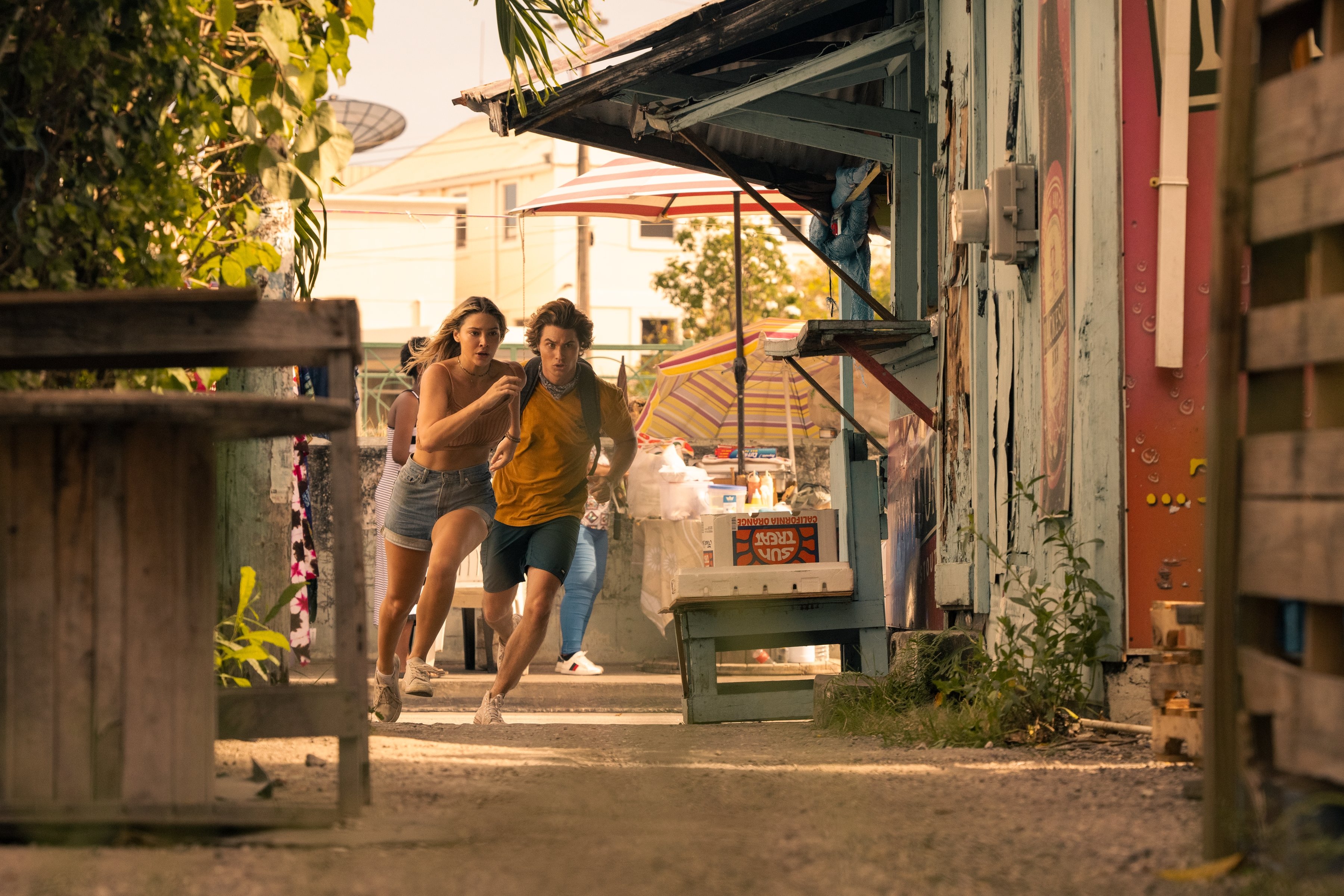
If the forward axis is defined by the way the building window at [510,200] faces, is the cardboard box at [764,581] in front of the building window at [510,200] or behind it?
in front

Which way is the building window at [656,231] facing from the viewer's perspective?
toward the camera

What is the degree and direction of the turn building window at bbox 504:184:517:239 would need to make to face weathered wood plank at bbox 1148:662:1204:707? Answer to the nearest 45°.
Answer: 0° — it already faces it

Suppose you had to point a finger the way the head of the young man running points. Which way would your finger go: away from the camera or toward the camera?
toward the camera

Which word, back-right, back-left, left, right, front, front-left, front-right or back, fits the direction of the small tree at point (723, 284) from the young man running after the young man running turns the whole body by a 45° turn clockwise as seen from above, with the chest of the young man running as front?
back-right

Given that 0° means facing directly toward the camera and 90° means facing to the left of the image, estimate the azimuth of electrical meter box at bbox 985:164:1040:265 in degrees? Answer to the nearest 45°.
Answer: approximately 90°

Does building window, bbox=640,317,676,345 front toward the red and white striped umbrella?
yes

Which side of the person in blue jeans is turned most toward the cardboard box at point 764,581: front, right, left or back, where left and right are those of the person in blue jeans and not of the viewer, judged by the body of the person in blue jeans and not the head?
right

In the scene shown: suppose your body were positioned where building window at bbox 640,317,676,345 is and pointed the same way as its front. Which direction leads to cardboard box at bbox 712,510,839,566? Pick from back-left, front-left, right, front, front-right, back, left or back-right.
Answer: front

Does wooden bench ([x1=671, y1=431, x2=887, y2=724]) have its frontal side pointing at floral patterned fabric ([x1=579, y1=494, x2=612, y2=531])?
no

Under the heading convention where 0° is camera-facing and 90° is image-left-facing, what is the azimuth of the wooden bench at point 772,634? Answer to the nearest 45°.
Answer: approximately 90°

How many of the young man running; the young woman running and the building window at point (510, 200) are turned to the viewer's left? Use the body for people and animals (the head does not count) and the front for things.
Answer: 0
